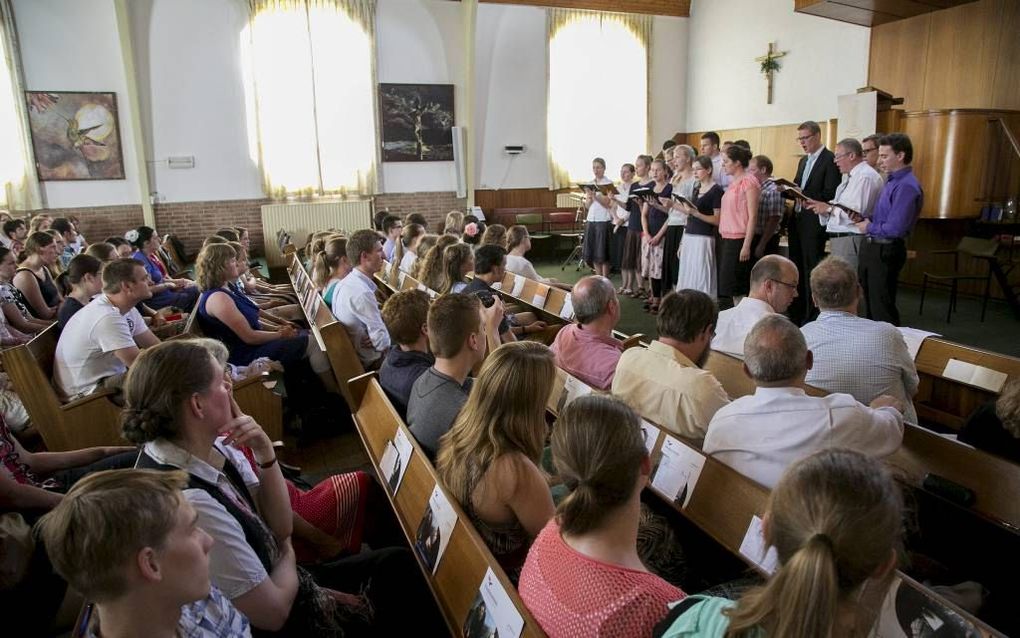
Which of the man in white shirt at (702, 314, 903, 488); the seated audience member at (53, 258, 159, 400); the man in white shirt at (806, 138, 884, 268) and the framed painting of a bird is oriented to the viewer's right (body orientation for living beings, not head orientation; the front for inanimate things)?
the seated audience member

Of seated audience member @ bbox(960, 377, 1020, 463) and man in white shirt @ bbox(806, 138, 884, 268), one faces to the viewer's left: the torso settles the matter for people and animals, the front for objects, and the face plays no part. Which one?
the man in white shirt

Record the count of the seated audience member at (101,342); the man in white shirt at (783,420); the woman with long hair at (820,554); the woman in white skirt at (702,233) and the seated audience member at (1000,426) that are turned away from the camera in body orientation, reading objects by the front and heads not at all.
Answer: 3

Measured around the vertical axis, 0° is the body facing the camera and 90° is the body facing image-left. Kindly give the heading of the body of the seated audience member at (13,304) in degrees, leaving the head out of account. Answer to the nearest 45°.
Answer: approximately 270°

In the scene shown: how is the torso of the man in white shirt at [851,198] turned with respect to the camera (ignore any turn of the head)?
to the viewer's left

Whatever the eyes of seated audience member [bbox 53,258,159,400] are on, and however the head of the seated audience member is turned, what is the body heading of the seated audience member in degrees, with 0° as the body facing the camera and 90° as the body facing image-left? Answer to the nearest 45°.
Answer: approximately 270°

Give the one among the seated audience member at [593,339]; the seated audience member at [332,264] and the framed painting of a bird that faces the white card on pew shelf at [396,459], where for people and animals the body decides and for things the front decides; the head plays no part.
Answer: the framed painting of a bird

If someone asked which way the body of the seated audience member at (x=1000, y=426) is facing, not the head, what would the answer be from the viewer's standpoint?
away from the camera

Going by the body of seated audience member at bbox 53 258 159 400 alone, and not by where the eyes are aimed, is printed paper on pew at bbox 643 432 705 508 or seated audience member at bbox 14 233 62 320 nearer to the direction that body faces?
the printed paper on pew

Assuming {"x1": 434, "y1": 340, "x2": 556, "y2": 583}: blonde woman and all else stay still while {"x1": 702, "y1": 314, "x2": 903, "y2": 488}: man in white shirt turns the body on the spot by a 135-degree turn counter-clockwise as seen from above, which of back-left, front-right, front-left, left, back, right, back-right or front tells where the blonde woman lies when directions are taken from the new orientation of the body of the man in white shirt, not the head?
front

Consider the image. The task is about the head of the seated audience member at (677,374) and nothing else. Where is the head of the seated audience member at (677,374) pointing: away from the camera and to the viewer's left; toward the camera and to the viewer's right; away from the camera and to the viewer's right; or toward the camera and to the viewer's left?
away from the camera and to the viewer's right

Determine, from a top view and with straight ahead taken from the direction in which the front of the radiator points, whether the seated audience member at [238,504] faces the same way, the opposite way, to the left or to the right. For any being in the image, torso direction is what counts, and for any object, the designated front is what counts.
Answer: to the left
